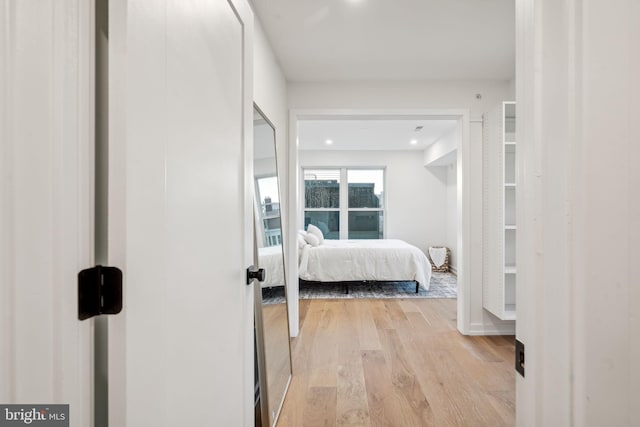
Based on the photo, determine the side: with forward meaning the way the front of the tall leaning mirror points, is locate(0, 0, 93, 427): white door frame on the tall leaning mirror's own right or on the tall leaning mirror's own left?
on the tall leaning mirror's own right

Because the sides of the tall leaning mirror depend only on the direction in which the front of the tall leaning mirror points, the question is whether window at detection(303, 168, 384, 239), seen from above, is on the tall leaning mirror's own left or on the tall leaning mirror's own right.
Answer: on the tall leaning mirror's own left

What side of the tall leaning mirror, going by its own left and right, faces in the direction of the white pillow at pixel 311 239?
left

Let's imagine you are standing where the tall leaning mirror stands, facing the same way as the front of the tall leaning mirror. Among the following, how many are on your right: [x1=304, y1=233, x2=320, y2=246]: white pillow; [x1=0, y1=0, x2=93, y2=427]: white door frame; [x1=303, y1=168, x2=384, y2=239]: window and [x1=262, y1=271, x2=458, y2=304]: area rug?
1

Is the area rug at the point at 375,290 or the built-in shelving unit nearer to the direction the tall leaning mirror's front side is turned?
the built-in shelving unit

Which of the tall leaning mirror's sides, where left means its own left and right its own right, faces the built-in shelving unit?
front

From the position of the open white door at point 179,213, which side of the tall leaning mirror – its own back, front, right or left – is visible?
right

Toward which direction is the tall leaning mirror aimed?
to the viewer's right

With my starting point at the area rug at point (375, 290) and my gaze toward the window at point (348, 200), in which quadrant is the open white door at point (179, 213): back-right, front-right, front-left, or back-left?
back-left

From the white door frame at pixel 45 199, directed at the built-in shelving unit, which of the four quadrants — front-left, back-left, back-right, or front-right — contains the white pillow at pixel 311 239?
front-left

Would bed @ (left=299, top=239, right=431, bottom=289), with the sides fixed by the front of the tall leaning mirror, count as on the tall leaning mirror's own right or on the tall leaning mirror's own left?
on the tall leaning mirror's own left

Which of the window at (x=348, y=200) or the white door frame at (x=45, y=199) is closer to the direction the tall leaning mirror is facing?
the window

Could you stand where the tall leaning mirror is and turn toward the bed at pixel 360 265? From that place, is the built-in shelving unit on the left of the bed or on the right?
right
